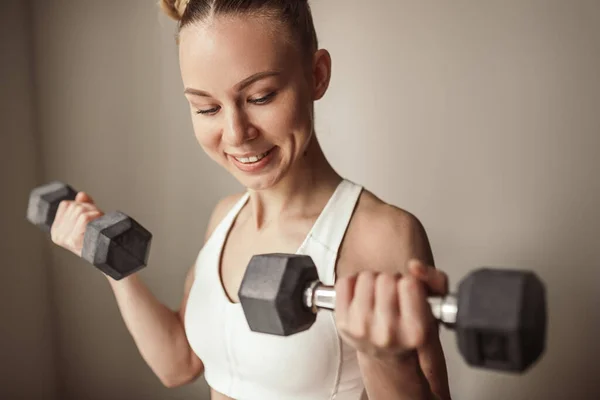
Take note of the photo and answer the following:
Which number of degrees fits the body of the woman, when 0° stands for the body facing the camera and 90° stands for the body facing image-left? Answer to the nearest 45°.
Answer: approximately 45°
